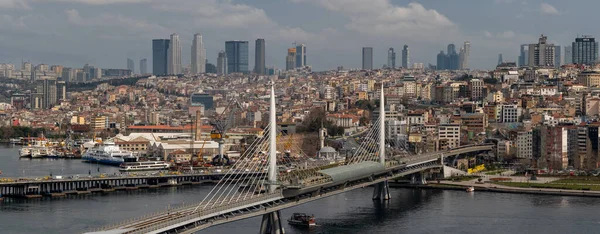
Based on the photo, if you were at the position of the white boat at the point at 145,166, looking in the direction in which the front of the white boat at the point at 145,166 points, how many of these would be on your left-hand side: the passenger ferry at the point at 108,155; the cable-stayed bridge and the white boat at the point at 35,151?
1

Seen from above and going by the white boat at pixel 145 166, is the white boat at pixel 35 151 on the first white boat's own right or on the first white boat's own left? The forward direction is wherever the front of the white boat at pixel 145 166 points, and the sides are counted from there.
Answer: on the first white boat's own right

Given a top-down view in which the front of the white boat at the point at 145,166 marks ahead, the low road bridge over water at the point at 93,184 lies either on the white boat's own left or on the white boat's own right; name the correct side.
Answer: on the white boat's own left

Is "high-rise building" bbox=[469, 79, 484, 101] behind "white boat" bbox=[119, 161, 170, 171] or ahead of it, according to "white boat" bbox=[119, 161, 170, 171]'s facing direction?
behind

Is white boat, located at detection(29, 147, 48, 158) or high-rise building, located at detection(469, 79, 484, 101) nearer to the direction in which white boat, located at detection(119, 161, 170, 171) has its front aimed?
the white boat

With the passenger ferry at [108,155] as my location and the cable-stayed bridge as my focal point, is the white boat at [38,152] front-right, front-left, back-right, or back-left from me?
back-right

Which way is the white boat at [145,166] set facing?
to the viewer's left

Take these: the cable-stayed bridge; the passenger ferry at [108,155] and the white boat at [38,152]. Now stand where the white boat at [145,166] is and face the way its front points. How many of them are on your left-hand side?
1
